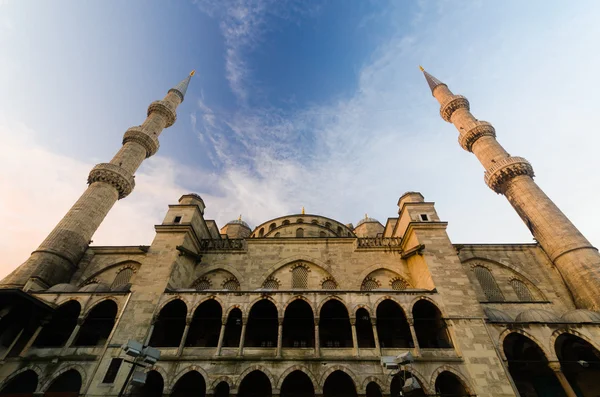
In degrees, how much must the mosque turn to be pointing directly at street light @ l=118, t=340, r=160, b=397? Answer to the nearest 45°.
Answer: approximately 45° to its right

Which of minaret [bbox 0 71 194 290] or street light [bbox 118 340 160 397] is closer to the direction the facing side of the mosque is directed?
the street light

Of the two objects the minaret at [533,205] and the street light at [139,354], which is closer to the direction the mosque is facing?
the street light

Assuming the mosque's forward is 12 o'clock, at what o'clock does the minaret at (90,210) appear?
The minaret is roughly at 3 o'clock from the mosque.

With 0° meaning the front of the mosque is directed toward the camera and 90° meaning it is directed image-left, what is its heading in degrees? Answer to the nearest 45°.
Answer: approximately 0°
